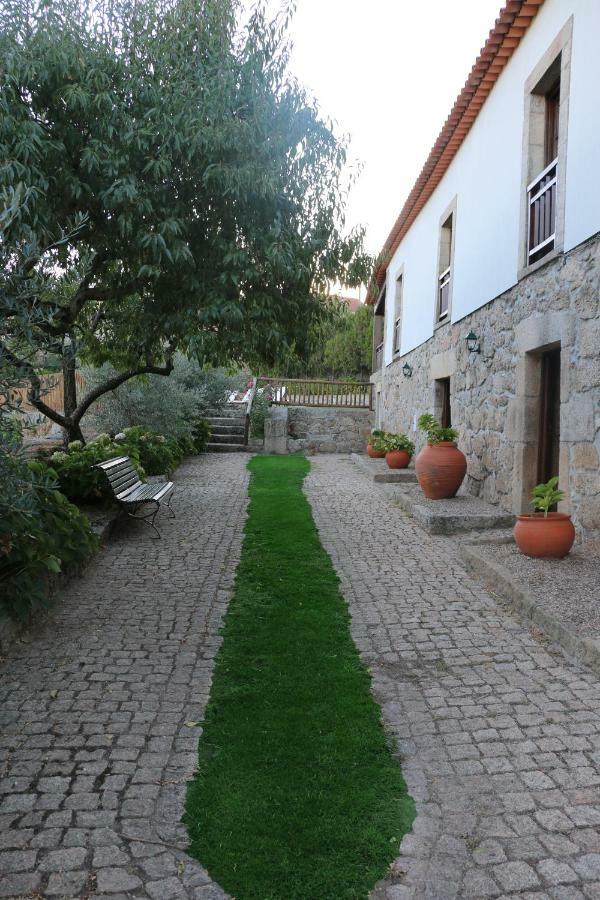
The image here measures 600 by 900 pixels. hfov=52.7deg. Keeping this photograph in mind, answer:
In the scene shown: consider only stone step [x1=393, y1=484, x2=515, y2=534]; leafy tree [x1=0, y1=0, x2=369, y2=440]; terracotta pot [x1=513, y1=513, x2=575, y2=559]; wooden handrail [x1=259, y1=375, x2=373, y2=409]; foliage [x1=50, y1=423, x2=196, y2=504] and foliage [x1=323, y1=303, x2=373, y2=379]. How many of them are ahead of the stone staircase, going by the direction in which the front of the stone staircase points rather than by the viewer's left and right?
4

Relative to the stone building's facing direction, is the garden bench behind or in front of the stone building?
in front

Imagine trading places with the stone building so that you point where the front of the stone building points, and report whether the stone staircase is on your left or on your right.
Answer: on your right

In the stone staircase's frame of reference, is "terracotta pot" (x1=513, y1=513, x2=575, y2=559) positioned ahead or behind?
ahead

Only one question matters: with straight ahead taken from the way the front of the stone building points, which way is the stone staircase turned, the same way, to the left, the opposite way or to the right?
to the left

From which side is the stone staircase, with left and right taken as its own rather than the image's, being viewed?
front

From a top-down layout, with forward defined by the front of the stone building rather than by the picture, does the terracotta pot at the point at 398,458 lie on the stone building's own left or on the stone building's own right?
on the stone building's own right

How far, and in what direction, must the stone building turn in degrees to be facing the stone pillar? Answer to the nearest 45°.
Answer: approximately 45° to its right

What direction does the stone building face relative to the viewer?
to the viewer's left

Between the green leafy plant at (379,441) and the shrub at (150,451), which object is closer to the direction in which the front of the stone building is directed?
the shrub

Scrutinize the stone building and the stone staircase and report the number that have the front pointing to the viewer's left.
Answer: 1

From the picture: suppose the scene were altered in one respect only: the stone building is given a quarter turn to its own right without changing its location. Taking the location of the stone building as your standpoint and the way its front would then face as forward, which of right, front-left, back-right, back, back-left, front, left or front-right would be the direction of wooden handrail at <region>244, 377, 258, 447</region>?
front-left

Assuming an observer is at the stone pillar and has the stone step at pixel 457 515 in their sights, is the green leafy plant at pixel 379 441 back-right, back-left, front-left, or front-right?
front-left

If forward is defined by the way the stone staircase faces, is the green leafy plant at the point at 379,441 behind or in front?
in front

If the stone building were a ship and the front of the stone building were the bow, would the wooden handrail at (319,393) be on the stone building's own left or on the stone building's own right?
on the stone building's own right
